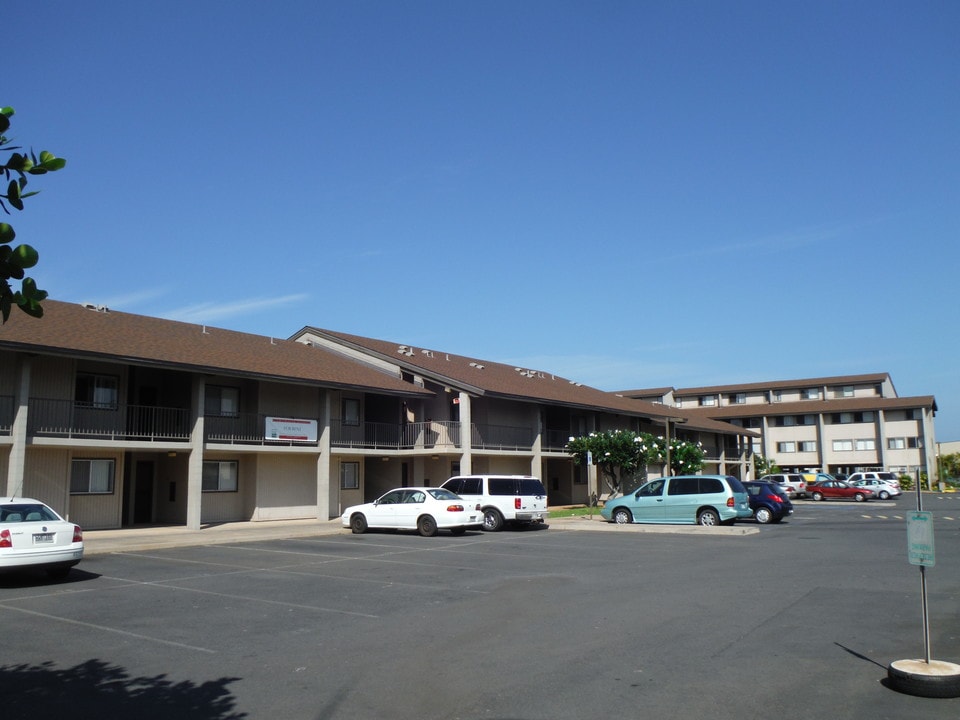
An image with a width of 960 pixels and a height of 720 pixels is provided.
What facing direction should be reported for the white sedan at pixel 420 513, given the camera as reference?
facing away from the viewer and to the left of the viewer

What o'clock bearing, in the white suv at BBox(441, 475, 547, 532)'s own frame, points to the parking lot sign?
The parking lot sign is roughly at 7 o'clock from the white suv.

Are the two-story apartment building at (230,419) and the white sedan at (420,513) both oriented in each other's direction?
yes

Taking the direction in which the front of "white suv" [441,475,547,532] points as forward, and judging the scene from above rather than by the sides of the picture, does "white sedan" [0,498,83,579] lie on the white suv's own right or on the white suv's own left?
on the white suv's own left

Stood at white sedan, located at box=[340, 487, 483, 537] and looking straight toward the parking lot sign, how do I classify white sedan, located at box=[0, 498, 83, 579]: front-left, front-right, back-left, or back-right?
front-right

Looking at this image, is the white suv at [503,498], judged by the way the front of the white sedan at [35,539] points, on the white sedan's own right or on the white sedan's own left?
on the white sedan's own right

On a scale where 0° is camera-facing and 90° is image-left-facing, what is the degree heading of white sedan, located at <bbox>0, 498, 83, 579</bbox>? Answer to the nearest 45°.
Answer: approximately 135°

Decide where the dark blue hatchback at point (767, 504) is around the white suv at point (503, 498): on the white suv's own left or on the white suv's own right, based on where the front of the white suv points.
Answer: on the white suv's own right

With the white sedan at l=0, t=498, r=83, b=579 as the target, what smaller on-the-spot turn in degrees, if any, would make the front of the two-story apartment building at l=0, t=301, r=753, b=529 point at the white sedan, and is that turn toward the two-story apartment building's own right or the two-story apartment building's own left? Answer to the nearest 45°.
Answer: approximately 45° to the two-story apartment building's own right

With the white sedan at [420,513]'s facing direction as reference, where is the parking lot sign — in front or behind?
behind

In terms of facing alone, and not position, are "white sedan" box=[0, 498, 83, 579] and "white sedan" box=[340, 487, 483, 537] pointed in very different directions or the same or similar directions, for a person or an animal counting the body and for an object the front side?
same or similar directions

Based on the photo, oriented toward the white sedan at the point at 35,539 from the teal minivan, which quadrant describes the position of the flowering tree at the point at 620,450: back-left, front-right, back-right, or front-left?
back-right

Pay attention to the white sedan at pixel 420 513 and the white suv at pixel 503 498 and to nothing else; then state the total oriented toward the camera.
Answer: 0

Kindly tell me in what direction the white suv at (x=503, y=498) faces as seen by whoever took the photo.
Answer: facing away from the viewer and to the left of the viewer

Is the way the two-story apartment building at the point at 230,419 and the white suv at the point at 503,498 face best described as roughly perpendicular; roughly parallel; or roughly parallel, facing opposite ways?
roughly parallel, facing opposite ways

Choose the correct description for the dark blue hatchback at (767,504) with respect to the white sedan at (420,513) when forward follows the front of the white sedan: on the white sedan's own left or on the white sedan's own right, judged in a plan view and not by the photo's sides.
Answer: on the white sedan's own right

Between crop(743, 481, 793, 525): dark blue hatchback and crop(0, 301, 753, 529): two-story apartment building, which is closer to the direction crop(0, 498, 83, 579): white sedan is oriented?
the two-story apartment building
